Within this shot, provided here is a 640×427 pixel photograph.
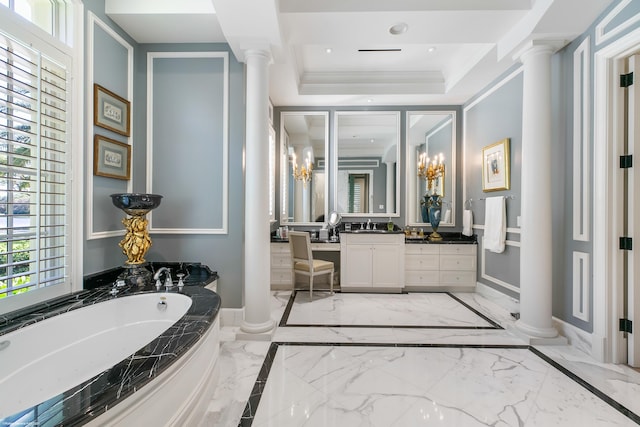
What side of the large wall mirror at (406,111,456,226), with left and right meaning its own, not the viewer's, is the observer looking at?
front

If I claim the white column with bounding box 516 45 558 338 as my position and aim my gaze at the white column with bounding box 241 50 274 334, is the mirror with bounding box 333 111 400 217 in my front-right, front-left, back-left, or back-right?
front-right

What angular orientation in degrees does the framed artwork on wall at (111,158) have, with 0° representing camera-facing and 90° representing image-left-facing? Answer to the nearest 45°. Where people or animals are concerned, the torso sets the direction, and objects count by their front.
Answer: approximately 315°

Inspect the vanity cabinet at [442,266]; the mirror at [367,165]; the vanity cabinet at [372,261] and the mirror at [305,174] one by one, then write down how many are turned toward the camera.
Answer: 4

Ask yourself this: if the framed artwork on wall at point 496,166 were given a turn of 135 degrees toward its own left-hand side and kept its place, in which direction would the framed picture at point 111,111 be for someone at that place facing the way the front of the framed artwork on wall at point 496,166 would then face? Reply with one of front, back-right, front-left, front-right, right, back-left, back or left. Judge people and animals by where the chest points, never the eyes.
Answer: back-right

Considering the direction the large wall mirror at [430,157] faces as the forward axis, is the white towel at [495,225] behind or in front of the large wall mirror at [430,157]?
in front

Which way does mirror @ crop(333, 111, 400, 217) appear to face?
toward the camera

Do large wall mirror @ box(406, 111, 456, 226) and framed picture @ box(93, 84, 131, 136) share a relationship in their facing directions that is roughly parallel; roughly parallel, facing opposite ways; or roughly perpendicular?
roughly perpendicular

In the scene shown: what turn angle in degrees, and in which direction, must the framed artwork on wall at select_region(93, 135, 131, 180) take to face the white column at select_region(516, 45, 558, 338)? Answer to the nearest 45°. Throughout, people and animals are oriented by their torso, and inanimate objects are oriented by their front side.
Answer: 0° — it already faces it

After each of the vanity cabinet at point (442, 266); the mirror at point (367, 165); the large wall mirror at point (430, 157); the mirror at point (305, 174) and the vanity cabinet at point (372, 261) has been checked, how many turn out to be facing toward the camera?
5

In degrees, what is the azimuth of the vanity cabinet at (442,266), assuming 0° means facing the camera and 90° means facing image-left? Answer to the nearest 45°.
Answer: approximately 0°

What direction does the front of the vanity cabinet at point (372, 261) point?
toward the camera

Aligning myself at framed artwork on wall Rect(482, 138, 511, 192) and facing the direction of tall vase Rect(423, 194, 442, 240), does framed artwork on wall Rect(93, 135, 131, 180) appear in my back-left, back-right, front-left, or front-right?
front-left

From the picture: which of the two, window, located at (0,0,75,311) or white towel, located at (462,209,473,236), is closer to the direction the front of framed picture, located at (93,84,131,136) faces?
the white towel

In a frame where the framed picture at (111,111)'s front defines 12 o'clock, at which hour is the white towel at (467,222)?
The white towel is roughly at 11 o'clock from the framed picture.

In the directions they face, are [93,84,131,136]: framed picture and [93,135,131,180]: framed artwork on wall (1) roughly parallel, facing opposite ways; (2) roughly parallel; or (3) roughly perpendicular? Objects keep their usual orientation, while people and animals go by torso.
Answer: roughly parallel

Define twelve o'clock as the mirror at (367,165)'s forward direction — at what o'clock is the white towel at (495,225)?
The white towel is roughly at 10 o'clock from the mirror.

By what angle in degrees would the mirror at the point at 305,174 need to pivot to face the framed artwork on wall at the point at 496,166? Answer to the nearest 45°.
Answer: approximately 45° to its left

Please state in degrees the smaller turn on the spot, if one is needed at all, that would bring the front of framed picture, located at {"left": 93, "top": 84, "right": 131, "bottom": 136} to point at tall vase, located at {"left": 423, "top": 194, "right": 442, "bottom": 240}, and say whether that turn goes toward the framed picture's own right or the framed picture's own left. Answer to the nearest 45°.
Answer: approximately 45° to the framed picture's own left

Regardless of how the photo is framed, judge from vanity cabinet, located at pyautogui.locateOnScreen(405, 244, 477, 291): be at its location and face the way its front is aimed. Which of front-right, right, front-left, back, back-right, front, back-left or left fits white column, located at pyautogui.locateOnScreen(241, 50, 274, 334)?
front-right

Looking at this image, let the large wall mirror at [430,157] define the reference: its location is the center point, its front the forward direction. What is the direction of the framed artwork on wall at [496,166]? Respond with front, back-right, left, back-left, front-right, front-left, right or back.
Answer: front-left

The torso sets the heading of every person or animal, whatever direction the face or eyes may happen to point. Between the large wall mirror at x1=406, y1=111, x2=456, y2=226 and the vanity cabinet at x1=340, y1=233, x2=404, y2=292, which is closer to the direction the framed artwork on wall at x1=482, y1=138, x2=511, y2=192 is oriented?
the vanity cabinet

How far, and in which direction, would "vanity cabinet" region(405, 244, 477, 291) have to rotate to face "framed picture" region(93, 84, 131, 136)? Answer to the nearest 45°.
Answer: approximately 45° to its right
